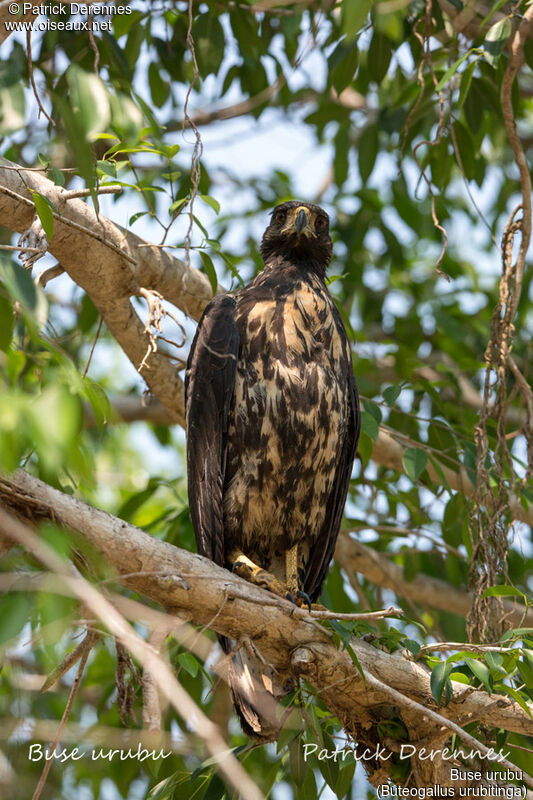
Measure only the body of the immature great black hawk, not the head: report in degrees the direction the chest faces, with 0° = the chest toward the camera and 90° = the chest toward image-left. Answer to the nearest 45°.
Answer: approximately 0°
